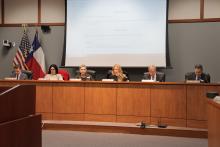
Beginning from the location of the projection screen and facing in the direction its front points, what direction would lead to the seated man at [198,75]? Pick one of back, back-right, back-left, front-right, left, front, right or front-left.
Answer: front-left

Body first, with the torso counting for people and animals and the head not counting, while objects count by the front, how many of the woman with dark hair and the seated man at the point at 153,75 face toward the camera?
2

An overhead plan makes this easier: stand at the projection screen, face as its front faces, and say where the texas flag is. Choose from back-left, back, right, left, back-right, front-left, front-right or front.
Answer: right

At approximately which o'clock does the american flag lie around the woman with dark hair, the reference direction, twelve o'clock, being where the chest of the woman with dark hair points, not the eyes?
The american flag is roughly at 5 o'clock from the woman with dark hair.

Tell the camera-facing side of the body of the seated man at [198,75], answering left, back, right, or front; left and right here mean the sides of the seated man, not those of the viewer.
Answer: front

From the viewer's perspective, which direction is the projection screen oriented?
toward the camera

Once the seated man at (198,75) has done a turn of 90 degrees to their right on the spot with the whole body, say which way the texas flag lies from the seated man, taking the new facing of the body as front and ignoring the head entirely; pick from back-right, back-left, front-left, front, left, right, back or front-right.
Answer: front

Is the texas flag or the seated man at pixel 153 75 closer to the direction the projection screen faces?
the seated man

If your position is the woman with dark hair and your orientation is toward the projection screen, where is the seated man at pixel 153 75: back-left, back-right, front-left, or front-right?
front-right
